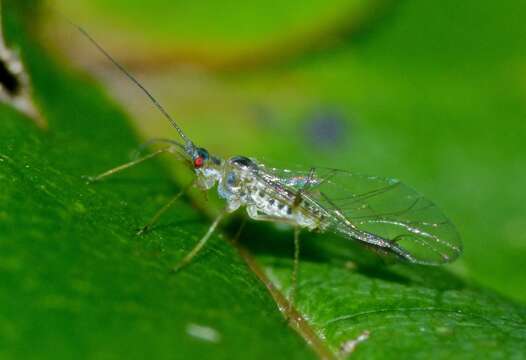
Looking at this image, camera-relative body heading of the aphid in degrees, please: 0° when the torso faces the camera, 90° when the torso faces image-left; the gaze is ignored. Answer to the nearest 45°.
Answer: approximately 90°
